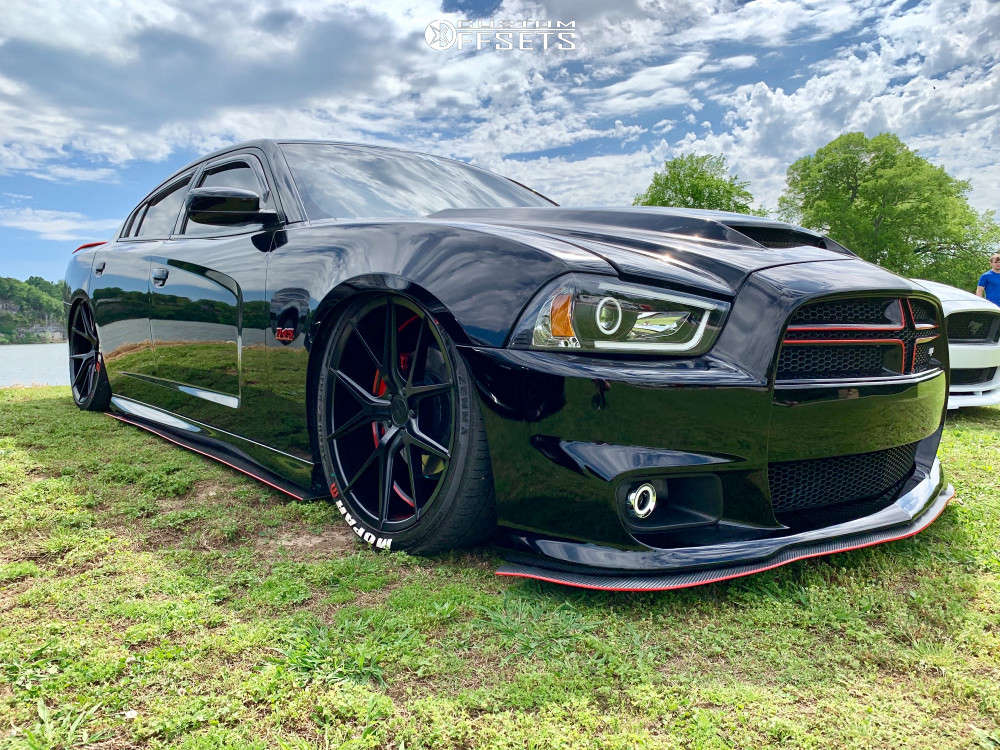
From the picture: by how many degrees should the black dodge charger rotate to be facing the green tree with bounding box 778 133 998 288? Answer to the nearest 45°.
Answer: approximately 90° to its left

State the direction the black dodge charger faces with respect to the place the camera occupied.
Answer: facing the viewer and to the right of the viewer

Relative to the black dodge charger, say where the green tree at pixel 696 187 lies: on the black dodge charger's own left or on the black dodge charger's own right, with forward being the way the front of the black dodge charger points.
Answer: on the black dodge charger's own left
